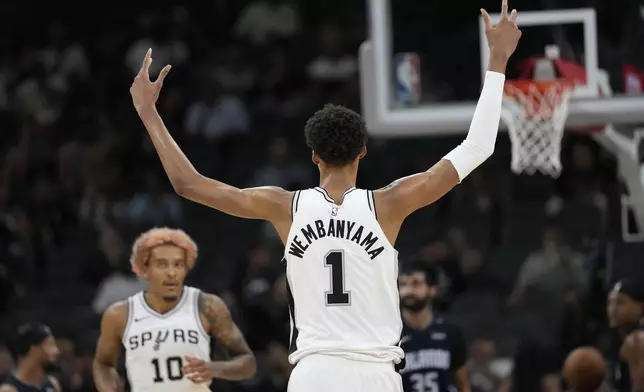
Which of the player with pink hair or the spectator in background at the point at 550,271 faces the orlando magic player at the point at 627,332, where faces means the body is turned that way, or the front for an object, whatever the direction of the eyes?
the spectator in background

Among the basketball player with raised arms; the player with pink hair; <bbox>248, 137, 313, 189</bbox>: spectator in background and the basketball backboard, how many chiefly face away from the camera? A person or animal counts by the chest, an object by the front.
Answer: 1

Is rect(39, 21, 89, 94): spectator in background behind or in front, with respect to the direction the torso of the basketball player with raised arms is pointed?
in front

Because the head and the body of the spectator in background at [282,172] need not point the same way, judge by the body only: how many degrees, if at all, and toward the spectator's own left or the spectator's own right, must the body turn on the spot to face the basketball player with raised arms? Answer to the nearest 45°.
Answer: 0° — they already face them

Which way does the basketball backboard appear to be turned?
toward the camera

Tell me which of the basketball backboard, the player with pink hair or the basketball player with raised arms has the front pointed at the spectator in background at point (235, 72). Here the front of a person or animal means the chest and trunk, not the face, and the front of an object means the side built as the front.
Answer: the basketball player with raised arms

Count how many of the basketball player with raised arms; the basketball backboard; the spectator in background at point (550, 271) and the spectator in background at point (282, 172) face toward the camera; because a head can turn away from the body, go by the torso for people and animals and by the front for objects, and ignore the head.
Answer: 3

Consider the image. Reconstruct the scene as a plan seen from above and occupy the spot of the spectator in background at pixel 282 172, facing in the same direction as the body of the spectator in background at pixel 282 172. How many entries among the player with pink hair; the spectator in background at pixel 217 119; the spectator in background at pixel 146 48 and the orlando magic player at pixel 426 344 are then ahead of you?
2

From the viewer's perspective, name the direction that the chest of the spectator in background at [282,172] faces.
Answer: toward the camera

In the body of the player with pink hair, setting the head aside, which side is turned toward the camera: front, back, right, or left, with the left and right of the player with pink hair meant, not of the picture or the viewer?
front

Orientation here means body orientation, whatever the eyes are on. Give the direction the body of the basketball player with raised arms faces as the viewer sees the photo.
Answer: away from the camera

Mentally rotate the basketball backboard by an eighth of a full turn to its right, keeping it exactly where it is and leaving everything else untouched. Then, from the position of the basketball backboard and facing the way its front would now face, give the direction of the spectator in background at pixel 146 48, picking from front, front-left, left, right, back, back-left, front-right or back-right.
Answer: right

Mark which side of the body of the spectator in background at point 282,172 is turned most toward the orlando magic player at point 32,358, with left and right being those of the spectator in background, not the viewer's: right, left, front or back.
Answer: front

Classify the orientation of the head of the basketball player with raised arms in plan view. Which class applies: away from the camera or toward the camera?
away from the camera
